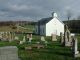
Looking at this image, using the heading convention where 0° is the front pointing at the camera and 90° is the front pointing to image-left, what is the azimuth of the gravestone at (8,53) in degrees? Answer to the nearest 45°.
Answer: approximately 0°
